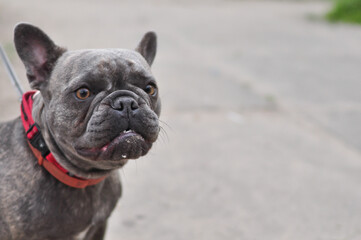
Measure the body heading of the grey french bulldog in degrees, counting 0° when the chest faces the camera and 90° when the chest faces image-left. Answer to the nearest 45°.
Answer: approximately 315°
